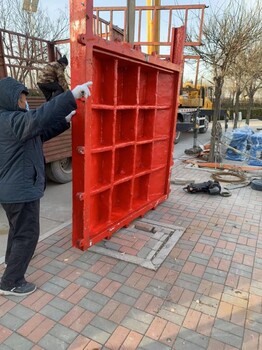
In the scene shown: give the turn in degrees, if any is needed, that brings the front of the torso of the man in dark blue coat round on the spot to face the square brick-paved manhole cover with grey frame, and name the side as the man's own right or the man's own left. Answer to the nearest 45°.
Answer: approximately 45° to the man's own left

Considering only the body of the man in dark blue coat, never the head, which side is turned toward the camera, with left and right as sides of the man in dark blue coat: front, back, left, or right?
right

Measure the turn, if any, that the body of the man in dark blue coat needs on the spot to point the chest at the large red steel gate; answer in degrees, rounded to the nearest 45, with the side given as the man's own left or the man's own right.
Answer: approximately 45° to the man's own left
